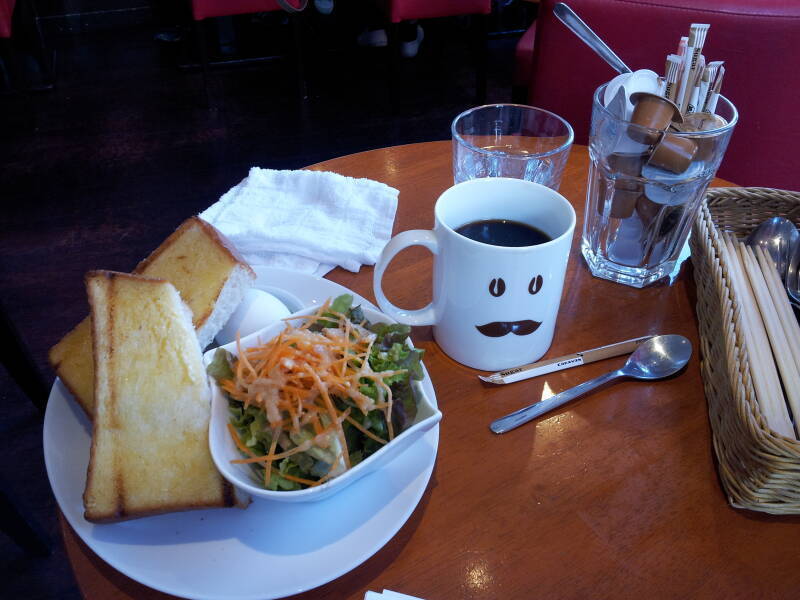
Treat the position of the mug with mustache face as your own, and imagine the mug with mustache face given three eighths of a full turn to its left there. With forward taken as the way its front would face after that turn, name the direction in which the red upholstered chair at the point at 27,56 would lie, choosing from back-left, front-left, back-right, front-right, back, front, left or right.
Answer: left

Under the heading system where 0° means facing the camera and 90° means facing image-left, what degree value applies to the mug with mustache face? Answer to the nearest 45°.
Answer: approximately 0°
